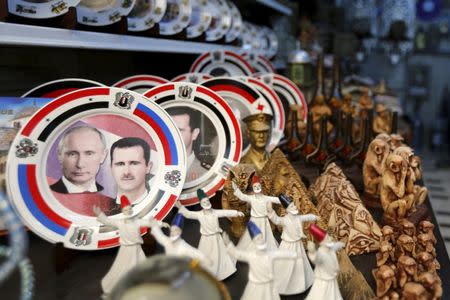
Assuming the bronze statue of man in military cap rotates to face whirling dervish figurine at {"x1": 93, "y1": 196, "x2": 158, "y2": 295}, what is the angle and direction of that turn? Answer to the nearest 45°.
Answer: approximately 90° to its right

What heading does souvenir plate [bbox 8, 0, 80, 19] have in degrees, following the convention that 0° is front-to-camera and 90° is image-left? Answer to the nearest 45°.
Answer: approximately 0°

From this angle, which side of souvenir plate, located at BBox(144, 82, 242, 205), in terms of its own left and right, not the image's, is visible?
front

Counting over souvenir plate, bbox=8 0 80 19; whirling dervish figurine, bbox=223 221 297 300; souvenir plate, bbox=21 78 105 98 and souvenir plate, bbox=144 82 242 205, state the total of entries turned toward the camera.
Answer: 4

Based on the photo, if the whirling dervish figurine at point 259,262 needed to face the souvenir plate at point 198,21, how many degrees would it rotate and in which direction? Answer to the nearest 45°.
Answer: approximately 180°

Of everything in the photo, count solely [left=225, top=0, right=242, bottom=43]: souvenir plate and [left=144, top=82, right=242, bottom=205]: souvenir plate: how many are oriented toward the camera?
2

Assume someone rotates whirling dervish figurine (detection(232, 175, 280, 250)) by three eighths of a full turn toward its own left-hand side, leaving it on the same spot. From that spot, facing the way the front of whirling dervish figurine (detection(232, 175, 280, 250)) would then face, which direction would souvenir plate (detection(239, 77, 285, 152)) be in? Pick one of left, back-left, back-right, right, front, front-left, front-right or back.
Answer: front-left

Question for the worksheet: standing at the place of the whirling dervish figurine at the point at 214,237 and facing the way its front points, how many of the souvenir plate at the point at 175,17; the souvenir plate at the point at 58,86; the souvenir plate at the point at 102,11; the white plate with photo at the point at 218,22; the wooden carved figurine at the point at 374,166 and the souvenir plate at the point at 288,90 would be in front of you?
0

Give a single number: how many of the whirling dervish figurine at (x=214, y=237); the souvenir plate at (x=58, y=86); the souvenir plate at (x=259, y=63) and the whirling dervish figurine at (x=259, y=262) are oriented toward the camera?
4

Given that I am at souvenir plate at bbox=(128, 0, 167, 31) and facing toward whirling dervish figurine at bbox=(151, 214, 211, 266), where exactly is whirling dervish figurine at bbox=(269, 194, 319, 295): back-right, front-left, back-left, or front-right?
front-left

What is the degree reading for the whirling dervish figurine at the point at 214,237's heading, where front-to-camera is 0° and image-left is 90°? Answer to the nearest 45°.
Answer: approximately 0°

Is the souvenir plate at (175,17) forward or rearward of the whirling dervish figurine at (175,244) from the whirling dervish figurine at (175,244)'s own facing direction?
rearward

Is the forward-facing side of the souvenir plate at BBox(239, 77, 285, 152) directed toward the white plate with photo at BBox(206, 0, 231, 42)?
no

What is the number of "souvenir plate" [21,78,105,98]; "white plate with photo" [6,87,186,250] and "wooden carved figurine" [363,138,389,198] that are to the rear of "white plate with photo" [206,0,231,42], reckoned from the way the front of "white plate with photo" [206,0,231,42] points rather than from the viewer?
0

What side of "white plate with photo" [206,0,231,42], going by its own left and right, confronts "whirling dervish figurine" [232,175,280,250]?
front

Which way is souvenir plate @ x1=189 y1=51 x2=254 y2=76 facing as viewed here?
toward the camera

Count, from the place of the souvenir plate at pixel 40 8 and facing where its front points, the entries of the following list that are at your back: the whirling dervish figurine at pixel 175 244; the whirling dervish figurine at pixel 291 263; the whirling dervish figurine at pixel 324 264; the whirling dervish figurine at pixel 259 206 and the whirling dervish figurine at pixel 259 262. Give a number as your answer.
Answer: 0
